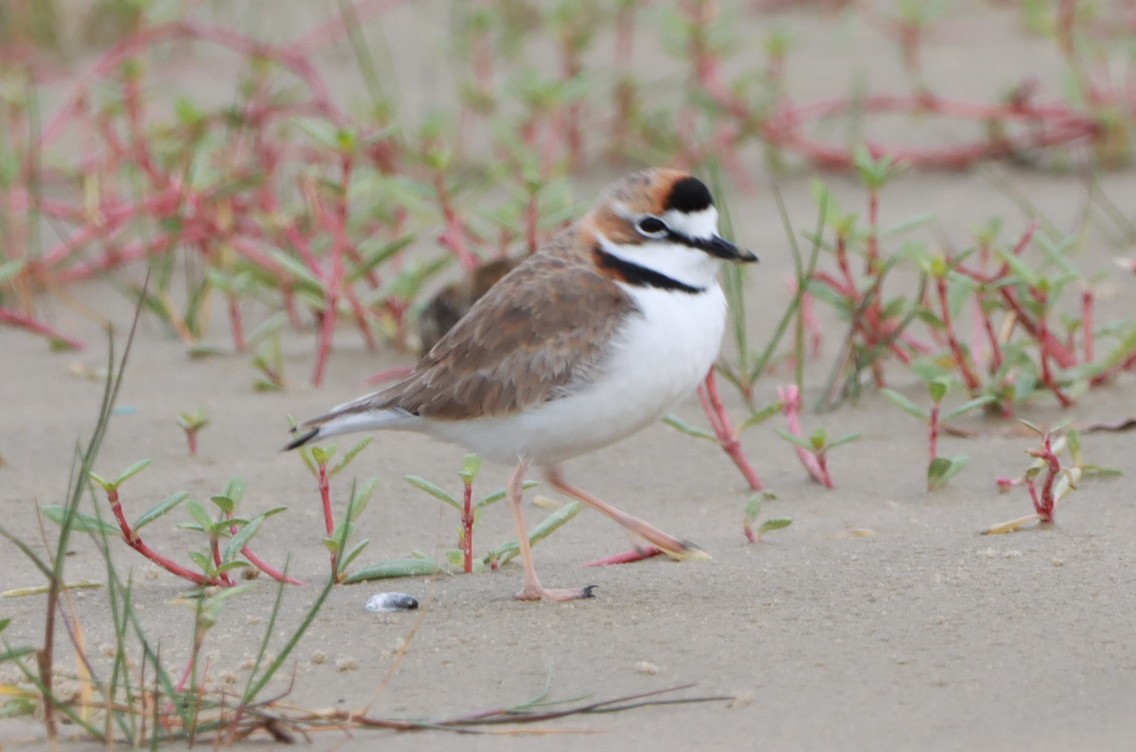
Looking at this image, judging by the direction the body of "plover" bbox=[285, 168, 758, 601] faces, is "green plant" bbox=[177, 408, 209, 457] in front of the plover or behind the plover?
behind

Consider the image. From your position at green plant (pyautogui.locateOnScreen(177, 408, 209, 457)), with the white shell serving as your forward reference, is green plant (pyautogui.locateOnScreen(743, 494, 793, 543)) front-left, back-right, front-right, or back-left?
front-left

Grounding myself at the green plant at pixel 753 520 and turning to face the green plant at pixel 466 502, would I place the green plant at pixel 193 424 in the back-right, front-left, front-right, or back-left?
front-right

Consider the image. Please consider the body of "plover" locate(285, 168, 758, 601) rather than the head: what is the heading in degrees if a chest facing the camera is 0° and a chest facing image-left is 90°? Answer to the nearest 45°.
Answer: approximately 270°

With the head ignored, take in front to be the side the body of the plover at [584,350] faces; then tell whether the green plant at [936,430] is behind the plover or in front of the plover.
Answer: in front
